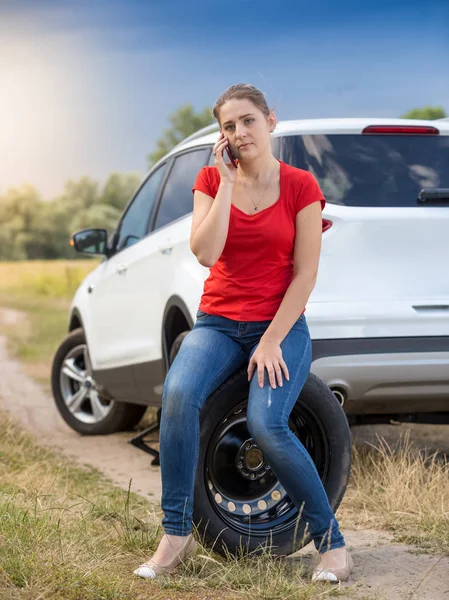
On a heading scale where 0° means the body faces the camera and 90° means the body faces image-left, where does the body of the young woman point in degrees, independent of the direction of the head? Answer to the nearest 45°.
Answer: approximately 0°

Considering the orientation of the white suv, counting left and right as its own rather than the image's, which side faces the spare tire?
left

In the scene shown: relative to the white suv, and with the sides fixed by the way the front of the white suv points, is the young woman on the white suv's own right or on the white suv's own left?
on the white suv's own left

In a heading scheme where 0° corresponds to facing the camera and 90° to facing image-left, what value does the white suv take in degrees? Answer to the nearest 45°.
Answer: approximately 135°
